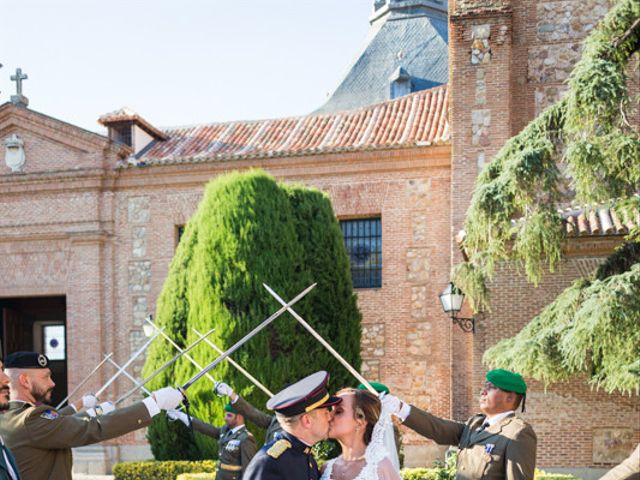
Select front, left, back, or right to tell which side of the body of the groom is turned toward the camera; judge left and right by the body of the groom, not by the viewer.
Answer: right

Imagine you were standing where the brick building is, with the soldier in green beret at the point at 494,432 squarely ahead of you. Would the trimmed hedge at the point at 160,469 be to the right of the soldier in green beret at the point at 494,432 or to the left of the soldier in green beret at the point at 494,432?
right

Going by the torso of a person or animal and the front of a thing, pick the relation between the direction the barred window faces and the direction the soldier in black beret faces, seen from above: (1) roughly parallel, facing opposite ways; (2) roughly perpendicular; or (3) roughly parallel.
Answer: roughly perpendicular

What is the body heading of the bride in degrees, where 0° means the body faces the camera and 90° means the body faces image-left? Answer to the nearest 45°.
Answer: approximately 45°

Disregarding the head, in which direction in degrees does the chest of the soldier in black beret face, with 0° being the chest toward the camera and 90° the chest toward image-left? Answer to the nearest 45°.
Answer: approximately 270°

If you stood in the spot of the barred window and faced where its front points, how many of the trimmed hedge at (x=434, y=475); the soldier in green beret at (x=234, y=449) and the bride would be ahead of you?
3

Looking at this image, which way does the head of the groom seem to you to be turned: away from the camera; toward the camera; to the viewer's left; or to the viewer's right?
to the viewer's right

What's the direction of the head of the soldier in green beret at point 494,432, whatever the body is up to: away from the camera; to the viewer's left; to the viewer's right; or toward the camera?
to the viewer's left

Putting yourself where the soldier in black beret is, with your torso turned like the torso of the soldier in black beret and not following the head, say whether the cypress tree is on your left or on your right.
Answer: on your left
